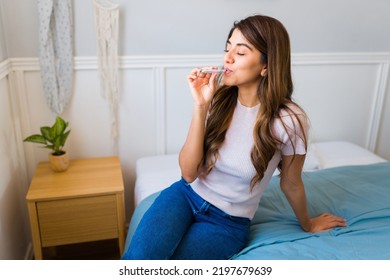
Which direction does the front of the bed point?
toward the camera

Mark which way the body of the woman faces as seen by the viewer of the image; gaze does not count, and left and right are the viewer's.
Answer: facing the viewer and to the left of the viewer

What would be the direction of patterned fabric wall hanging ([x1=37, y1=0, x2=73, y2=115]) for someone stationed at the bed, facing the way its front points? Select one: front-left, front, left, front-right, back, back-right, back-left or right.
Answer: right

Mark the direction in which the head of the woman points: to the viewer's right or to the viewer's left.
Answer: to the viewer's left

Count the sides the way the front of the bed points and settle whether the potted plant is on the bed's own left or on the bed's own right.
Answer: on the bed's own right

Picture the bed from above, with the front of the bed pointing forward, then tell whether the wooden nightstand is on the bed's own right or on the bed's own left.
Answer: on the bed's own right

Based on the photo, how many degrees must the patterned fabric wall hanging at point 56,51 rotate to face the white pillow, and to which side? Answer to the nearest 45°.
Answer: approximately 90° to its left
